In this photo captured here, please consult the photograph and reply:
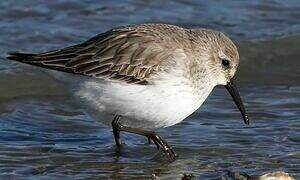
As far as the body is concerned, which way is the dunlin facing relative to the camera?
to the viewer's right
